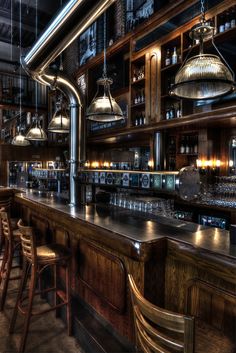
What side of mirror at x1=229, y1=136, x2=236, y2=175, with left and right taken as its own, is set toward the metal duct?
front

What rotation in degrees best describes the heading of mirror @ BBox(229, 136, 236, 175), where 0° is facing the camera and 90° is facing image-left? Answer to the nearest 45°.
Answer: approximately 45°

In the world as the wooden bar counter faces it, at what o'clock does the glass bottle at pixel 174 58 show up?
The glass bottle is roughly at 5 o'clock from the wooden bar counter.

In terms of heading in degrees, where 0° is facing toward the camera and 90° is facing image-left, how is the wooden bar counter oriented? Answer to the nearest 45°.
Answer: approximately 45°

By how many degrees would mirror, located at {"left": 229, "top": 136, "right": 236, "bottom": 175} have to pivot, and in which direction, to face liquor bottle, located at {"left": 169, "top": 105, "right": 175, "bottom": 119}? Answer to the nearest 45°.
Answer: approximately 45° to its right

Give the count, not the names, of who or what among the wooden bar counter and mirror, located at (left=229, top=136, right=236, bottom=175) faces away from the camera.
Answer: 0

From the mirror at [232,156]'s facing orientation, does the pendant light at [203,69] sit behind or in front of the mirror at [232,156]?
in front
